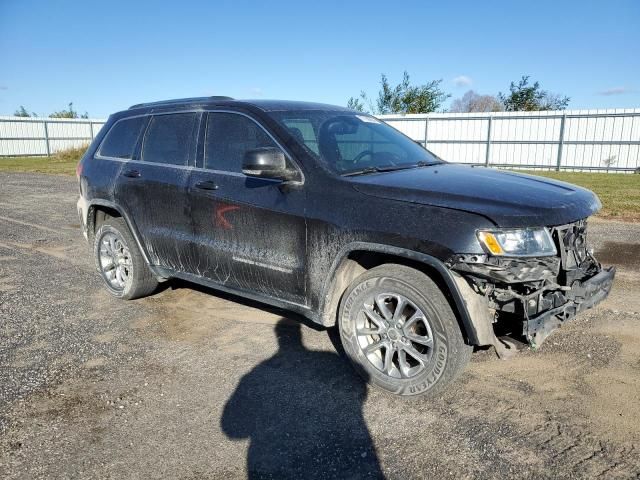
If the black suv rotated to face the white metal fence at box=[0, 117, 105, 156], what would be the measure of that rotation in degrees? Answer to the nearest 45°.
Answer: approximately 180°

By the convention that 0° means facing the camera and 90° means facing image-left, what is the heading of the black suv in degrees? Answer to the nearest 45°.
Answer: approximately 315°

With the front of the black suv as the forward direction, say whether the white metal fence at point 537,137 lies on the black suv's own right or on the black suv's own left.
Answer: on the black suv's own left
